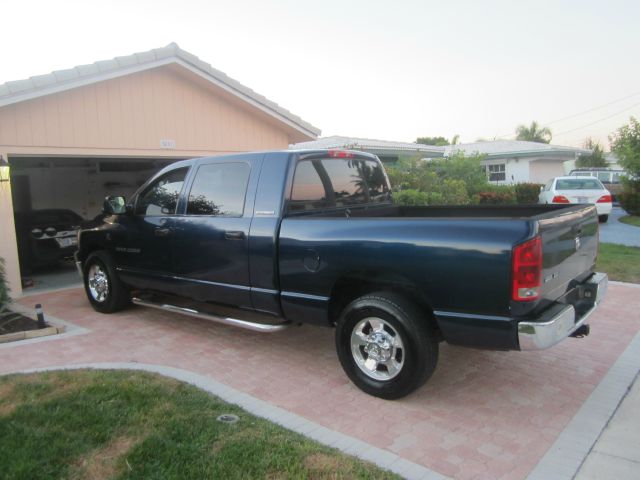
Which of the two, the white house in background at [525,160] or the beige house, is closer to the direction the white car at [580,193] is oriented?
the white house in background

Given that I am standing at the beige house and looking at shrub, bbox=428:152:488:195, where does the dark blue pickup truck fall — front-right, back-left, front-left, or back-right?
back-right

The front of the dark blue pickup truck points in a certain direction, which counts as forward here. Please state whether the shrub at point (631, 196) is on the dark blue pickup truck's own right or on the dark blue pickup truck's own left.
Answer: on the dark blue pickup truck's own right

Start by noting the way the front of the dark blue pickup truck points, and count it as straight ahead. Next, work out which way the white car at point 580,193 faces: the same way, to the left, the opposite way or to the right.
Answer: to the right

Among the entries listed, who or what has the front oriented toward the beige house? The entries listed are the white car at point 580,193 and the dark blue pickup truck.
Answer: the dark blue pickup truck

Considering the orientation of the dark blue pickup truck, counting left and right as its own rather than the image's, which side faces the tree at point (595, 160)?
right

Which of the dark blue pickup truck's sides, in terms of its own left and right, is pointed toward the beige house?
front

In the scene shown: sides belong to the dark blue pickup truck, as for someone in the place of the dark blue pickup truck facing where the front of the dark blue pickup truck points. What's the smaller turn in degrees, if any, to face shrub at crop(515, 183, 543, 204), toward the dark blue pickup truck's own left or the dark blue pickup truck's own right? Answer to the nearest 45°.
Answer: approximately 90° to the dark blue pickup truck's own right

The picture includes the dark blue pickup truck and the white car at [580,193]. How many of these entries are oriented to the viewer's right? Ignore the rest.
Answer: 0

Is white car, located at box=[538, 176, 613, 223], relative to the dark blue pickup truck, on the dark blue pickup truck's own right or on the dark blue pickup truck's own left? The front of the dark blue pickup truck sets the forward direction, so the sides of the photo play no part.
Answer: on the dark blue pickup truck's own right

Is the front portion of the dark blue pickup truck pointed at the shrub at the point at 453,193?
no

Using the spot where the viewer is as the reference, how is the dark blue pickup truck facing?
facing away from the viewer and to the left of the viewer

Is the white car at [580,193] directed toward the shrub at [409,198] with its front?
no

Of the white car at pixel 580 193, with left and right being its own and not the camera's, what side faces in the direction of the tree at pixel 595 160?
front

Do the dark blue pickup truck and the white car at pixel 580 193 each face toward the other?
no

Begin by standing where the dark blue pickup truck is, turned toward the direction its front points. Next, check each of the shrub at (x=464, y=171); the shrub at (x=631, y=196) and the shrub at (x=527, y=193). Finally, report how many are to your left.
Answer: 0

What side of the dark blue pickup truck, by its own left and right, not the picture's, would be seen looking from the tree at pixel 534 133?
right

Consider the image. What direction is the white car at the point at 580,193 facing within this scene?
away from the camera
